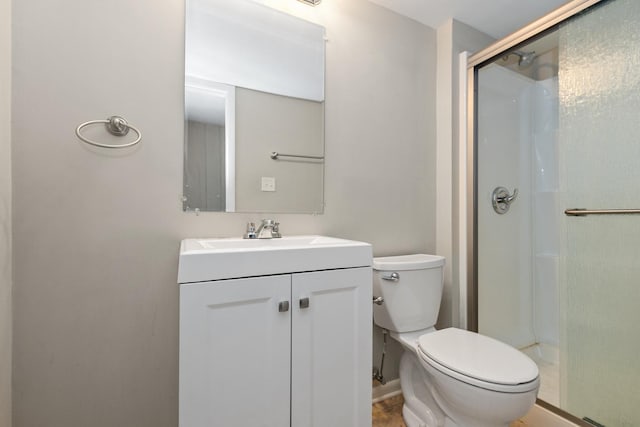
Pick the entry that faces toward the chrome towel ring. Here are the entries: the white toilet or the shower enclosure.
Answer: the shower enclosure

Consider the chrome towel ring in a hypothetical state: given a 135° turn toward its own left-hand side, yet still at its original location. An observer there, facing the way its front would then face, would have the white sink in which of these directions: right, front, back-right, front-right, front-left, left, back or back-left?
right

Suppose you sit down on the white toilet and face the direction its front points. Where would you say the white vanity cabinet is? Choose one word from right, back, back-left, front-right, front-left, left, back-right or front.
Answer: right

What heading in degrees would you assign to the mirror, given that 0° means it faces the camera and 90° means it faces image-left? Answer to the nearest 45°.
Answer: approximately 315°

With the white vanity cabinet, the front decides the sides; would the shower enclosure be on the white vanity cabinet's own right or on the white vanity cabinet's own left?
on the white vanity cabinet's own left

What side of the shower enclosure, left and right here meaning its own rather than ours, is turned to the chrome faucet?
front

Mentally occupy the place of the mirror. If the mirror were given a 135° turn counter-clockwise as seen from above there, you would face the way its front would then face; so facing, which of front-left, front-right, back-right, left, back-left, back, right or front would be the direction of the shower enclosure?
right

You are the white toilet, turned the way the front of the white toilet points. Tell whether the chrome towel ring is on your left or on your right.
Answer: on your right

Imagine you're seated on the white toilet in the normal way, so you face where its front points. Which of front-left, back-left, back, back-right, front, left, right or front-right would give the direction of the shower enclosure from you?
left

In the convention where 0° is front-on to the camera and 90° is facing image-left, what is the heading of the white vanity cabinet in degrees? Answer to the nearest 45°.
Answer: approximately 315°

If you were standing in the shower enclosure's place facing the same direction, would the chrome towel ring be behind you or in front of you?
in front
